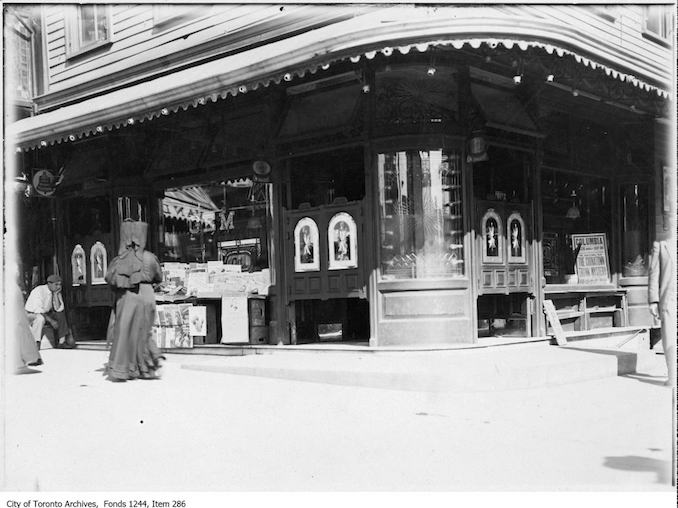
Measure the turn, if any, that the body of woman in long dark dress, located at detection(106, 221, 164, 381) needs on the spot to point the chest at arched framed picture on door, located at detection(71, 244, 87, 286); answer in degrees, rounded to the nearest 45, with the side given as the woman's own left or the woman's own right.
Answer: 0° — they already face it

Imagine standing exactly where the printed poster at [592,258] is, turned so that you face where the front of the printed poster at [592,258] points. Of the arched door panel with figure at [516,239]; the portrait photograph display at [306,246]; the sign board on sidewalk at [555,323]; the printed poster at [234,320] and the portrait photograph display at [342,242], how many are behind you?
0

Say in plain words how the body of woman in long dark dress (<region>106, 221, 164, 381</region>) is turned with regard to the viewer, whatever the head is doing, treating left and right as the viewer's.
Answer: facing away from the viewer

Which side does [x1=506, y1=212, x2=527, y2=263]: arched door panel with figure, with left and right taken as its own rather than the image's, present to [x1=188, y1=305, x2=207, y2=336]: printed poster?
right

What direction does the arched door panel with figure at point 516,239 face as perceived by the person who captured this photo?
facing the viewer

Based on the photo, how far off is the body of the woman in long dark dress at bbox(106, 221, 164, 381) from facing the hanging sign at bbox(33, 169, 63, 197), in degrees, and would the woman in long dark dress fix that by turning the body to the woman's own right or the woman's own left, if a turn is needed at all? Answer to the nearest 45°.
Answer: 0° — they already face it

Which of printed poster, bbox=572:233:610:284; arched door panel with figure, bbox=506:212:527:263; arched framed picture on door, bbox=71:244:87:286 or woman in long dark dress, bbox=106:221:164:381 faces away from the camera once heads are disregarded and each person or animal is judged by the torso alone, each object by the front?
the woman in long dark dress

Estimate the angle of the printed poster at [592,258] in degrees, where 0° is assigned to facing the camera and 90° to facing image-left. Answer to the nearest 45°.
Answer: approximately 0°

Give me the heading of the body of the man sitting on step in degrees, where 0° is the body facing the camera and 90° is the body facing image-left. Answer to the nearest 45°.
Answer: approximately 315°

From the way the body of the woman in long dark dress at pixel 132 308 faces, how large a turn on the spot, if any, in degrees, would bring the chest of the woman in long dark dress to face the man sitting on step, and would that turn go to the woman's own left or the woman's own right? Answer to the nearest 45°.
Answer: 0° — they already face them

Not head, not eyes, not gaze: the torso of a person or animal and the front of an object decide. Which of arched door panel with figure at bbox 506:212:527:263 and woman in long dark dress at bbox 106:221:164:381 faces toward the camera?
the arched door panel with figure

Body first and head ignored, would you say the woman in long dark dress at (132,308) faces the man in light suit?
no

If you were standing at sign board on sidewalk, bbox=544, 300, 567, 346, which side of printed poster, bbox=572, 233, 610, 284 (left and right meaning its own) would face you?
front

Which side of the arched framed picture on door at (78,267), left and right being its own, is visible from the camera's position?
front
